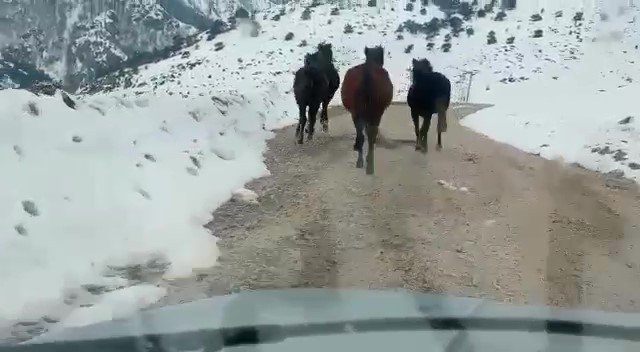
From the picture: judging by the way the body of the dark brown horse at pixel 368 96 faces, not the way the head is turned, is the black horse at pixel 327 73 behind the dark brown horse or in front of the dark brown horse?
in front

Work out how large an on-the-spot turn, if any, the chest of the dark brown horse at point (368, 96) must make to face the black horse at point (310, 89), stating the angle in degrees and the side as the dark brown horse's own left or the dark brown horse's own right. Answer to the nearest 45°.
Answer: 0° — it already faces it

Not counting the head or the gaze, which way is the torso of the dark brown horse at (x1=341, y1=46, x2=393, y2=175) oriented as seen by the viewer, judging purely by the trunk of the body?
away from the camera

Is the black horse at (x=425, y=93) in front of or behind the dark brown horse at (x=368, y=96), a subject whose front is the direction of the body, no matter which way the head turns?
in front
